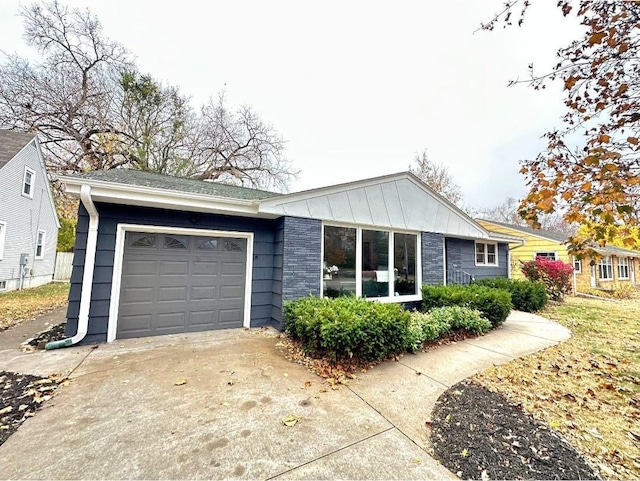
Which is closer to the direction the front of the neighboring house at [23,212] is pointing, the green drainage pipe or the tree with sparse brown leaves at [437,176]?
the green drainage pipe

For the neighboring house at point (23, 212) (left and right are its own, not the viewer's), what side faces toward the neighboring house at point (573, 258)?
left

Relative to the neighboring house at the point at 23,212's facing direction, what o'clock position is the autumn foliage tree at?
The autumn foliage tree is roughly at 10 o'clock from the neighboring house.

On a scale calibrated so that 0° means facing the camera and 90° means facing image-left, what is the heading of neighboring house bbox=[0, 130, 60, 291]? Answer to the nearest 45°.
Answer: approximately 45°

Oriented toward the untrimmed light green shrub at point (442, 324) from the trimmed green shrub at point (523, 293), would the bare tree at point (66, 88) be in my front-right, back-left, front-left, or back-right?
front-right

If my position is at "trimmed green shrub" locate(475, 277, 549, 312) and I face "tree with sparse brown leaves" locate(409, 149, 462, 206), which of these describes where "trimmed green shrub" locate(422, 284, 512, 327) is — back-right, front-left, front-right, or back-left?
back-left

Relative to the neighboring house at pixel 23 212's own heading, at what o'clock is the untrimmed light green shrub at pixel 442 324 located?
The untrimmed light green shrub is roughly at 10 o'clock from the neighboring house.

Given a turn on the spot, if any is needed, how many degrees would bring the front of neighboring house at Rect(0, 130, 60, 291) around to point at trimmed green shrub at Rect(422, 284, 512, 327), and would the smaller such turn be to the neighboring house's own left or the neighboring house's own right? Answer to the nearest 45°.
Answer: approximately 90° to the neighboring house's own left

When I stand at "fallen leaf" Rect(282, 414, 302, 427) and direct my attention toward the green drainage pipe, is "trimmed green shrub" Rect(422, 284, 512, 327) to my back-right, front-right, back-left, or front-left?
back-right

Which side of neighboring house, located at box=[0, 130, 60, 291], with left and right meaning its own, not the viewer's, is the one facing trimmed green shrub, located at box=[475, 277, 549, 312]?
left

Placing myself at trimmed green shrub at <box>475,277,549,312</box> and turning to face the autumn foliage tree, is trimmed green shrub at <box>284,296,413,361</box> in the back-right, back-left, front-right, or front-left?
front-right

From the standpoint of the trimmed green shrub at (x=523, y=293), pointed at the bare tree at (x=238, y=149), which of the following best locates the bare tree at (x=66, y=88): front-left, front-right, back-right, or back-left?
front-left

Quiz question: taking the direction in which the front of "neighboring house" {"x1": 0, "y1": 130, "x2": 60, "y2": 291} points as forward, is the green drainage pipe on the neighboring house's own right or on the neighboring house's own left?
on the neighboring house's own left

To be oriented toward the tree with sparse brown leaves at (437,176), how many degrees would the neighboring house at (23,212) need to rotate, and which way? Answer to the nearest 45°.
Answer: approximately 90° to its left
